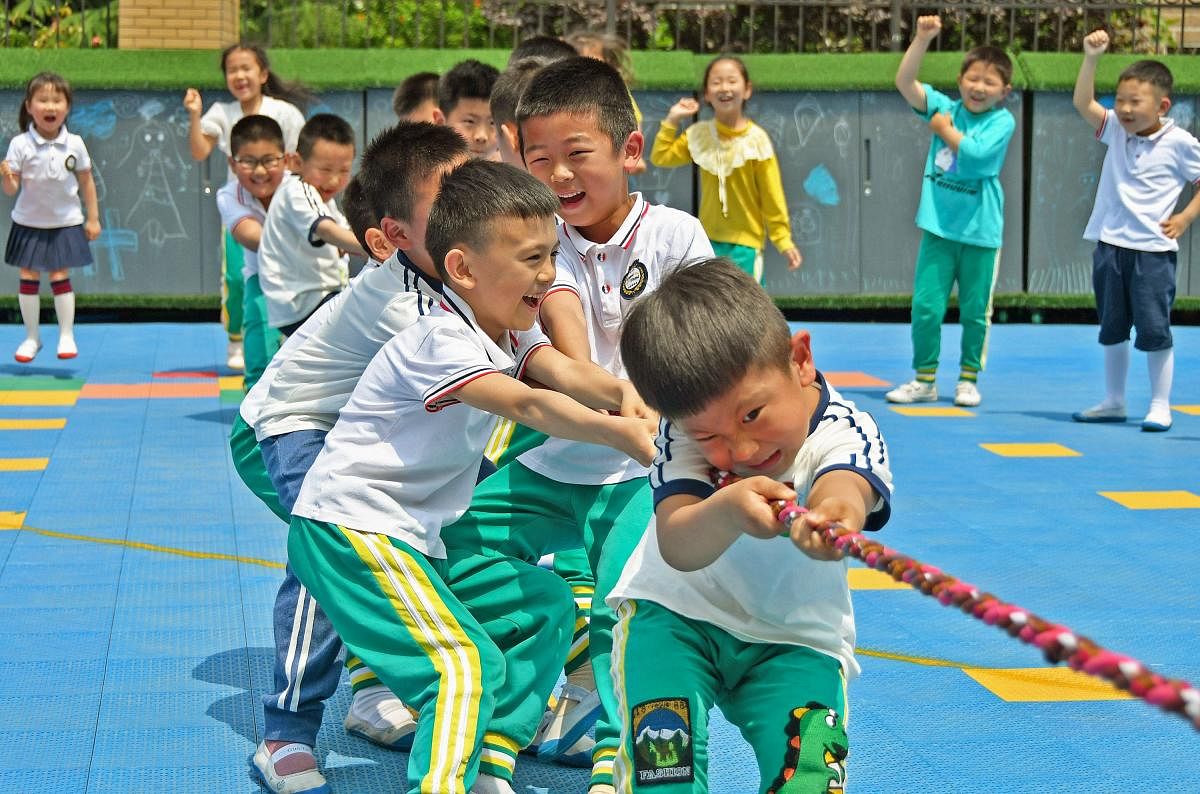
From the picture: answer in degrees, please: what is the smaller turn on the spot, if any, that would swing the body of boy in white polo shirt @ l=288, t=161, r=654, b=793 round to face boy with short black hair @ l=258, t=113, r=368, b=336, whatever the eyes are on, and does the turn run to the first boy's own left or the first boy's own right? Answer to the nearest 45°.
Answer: approximately 90° to the first boy's own left

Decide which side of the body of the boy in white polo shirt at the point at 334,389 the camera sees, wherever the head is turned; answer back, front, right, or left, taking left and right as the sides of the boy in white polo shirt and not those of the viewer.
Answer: right

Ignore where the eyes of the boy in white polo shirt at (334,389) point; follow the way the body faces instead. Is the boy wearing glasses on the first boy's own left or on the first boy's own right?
on the first boy's own left

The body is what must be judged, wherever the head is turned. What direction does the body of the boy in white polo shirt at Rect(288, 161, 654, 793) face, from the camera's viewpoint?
to the viewer's right

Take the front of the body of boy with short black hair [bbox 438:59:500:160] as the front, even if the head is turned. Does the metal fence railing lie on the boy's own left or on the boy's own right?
on the boy's own left

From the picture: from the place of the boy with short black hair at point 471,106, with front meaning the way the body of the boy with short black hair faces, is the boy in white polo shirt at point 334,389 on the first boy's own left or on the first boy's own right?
on the first boy's own right

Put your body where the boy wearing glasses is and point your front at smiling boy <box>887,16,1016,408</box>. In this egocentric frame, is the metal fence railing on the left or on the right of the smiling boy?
left

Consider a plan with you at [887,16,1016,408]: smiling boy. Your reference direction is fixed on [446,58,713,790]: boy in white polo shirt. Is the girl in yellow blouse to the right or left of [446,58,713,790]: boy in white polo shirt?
right

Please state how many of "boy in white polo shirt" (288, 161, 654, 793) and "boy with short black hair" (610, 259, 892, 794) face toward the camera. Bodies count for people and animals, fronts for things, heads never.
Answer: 1
